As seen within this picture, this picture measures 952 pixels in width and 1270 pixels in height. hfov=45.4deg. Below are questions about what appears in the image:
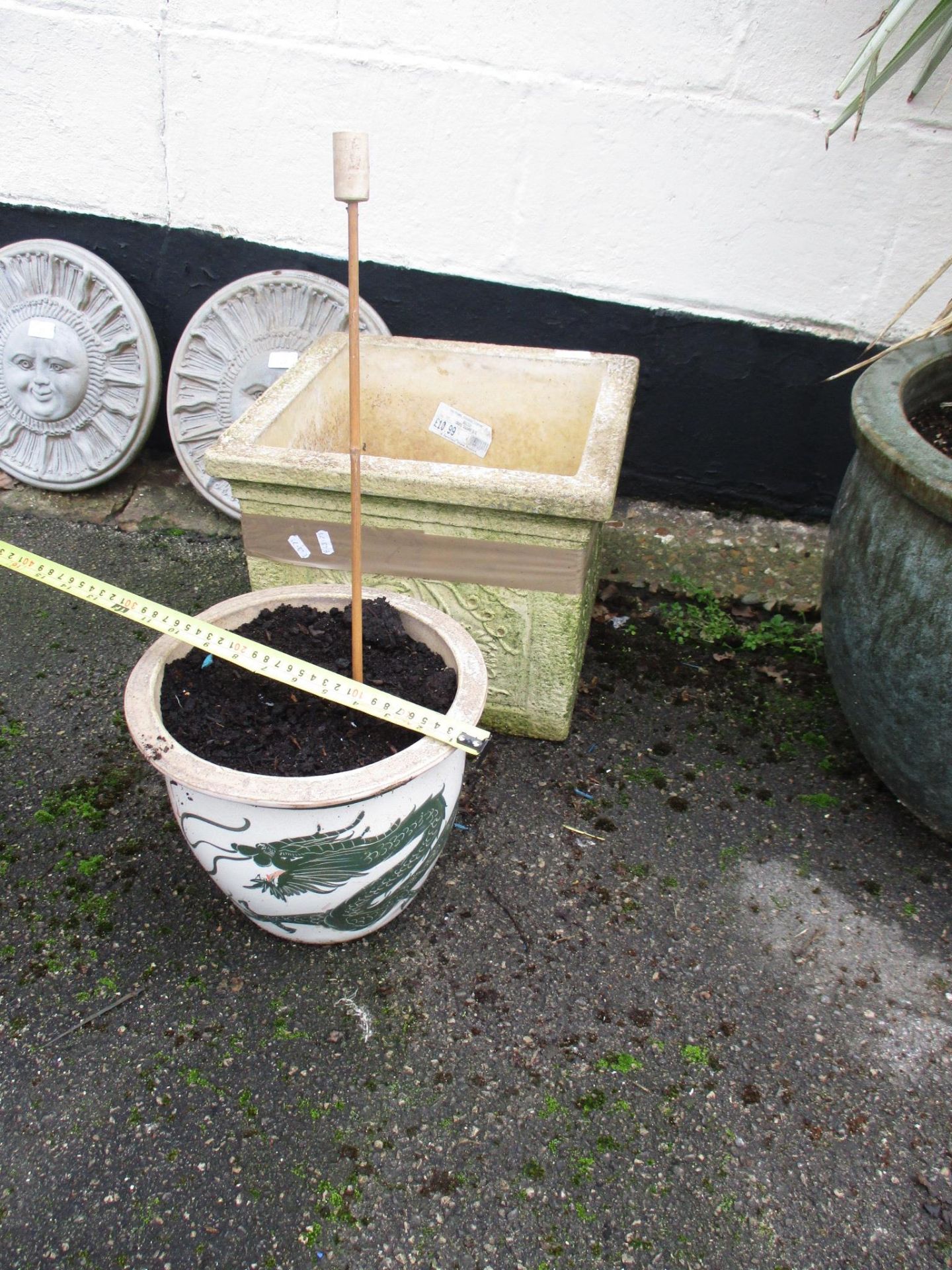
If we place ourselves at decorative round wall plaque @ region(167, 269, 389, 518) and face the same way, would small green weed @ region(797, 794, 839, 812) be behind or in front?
in front

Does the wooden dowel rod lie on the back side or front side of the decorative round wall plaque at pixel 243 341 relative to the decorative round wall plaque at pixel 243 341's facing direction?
on the front side

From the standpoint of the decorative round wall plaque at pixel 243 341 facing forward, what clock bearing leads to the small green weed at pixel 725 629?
The small green weed is roughly at 10 o'clock from the decorative round wall plaque.

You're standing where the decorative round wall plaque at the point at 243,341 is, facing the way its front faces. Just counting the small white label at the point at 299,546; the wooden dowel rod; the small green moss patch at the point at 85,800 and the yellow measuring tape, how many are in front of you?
4

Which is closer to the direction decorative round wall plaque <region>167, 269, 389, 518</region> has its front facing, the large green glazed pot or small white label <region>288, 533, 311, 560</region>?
the small white label

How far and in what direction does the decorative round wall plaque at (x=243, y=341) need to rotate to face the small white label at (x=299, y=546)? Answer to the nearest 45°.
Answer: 0° — it already faces it

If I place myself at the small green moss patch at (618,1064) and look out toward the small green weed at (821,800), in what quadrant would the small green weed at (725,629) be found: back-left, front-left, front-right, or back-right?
front-left

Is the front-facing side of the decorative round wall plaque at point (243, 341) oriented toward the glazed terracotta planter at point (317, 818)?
yes

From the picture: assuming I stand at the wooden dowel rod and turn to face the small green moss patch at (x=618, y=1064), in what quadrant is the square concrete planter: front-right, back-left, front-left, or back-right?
back-left

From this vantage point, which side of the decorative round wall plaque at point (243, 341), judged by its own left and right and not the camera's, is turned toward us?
front
